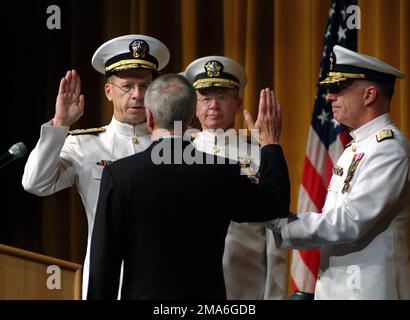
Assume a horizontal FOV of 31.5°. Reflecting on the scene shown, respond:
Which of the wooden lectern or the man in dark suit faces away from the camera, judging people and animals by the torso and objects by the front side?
the man in dark suit

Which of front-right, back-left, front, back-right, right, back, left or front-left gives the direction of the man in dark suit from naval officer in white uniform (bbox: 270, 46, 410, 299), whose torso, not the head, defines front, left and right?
front-left

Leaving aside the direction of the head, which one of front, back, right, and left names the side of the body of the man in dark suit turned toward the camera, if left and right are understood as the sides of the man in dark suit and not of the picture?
back

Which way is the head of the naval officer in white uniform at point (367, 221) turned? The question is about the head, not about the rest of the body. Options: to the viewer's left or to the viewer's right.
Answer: to the viewer's left

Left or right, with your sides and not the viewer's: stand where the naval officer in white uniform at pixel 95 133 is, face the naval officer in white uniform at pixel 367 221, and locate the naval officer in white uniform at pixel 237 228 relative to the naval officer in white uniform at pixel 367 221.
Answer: left

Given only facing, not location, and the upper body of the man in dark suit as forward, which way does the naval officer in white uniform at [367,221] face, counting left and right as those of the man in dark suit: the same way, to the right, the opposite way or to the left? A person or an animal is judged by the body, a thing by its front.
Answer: to the left

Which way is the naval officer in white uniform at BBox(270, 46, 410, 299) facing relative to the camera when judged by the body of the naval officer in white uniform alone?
to the viewer's left

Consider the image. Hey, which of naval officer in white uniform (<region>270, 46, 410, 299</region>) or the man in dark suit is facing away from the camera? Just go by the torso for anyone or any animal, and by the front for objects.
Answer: the man in dark suit

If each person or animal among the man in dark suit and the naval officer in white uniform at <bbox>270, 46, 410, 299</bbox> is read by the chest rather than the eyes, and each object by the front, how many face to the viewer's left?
1

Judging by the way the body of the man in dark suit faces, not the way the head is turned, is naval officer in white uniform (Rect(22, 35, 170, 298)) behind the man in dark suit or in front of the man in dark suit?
in front
